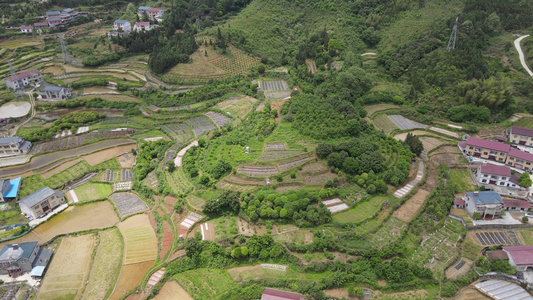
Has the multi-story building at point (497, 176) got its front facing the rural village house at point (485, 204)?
yes

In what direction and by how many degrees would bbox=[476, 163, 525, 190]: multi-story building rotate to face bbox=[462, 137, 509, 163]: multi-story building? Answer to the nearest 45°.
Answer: approximately 180°

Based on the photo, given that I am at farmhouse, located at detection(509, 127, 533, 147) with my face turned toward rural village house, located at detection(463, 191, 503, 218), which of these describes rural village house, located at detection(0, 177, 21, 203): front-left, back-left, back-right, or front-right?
front-right

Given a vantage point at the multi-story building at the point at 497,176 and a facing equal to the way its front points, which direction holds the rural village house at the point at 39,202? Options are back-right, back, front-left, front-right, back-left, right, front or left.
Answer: front-right

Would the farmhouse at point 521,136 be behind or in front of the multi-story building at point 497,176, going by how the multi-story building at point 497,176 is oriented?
behind

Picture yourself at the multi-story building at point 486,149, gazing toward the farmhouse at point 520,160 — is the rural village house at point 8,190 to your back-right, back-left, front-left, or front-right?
back-right

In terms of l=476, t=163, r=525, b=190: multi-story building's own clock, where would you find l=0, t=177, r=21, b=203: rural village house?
The rural village house is roughly at 2 o'clock from the multi-story building.

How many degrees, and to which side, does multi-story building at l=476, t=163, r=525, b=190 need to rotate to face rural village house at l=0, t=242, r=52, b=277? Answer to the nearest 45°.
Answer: approximately 45° to its right

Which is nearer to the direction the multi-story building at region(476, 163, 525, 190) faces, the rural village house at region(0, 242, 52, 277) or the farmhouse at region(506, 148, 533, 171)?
the rural village house

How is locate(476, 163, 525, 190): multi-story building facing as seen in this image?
toward the camera
